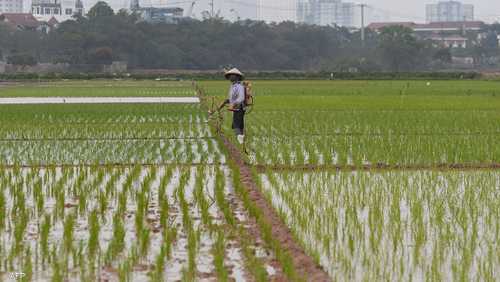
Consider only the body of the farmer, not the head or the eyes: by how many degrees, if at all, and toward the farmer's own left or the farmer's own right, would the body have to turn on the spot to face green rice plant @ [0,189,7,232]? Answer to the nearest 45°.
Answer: approximately 45° to the farmer's own left

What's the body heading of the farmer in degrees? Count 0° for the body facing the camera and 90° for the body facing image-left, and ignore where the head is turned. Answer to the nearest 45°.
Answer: approximately 90°
